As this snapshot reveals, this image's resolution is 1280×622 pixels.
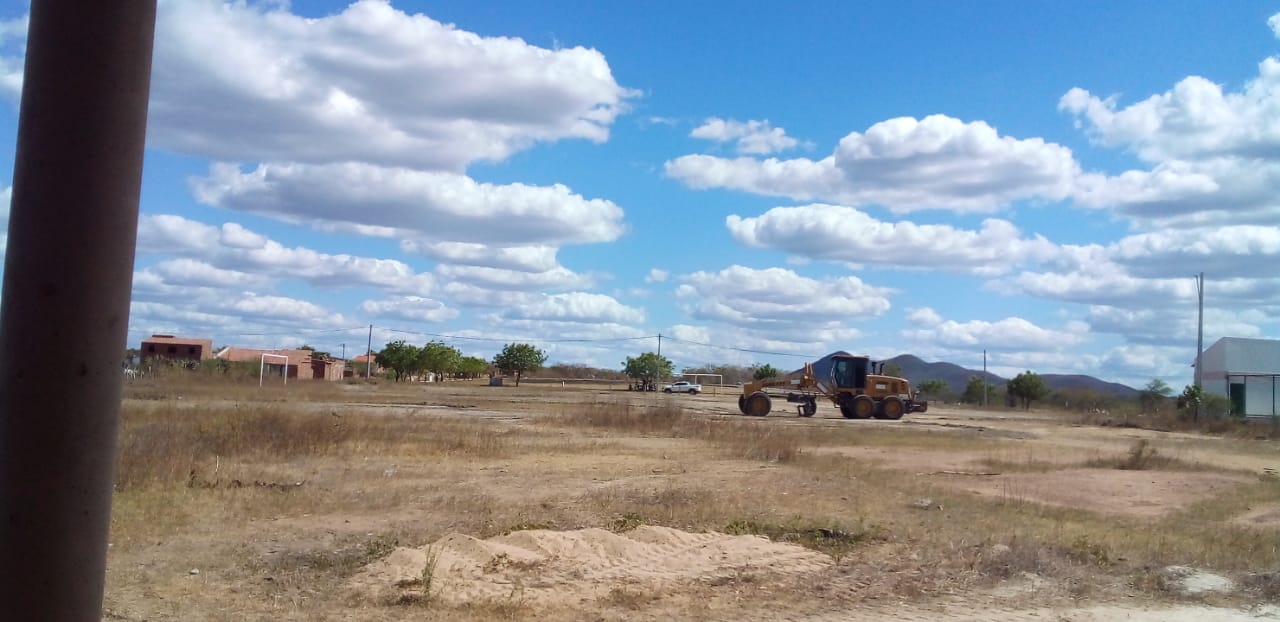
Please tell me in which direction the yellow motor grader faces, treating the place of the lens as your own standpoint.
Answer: facing to the left of the viewer

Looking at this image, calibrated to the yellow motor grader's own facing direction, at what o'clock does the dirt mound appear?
The dirt mound is roughly at 9 o'clock from the yellow motor grader.

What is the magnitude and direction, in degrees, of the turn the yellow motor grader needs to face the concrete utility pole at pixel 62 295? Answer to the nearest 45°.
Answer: approximately 90° to its left
